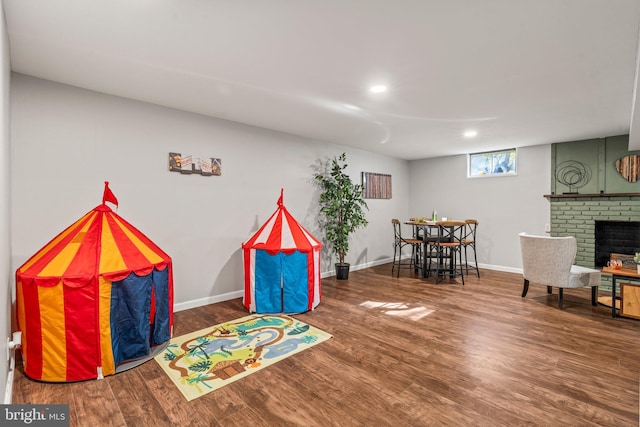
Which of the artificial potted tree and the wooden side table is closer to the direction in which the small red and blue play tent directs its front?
the wooden side table

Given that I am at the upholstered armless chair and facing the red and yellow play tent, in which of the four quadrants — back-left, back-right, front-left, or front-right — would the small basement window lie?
back-right

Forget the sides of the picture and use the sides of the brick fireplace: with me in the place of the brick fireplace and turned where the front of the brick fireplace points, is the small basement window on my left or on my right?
on my right

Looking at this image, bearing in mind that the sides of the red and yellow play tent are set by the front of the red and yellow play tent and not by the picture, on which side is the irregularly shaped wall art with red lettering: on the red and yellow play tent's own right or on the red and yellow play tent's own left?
on the red and yellow play tent's own left

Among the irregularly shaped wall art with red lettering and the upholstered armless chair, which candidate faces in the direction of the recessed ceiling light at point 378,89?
the irregularly shaped wall art with red lettering

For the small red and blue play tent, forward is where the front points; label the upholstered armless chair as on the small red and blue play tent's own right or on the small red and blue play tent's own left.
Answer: on the small red and blue play tent's own left

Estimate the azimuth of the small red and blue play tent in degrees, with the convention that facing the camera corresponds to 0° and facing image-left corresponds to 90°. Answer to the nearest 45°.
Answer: approximately 0°
